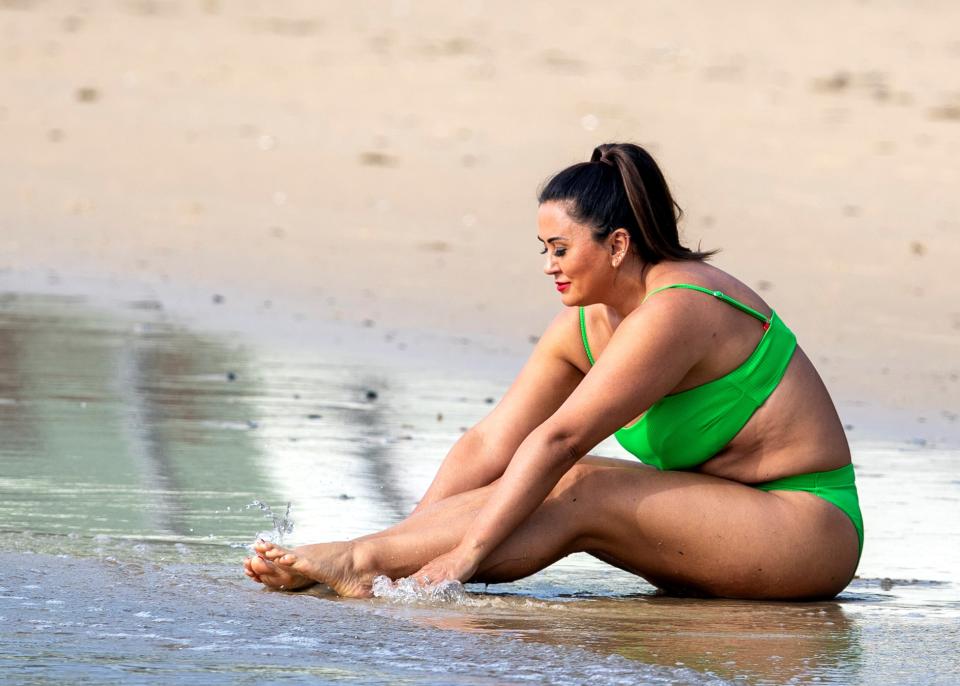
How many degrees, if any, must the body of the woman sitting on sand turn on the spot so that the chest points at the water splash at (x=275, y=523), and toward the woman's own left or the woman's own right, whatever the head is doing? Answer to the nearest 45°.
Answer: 0° — they already face it

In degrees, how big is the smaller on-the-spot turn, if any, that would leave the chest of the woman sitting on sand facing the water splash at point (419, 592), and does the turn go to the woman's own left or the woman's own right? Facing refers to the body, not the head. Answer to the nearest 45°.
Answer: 0° — they already face it

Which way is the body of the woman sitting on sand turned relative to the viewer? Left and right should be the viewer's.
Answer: facing to the left of the viewer
